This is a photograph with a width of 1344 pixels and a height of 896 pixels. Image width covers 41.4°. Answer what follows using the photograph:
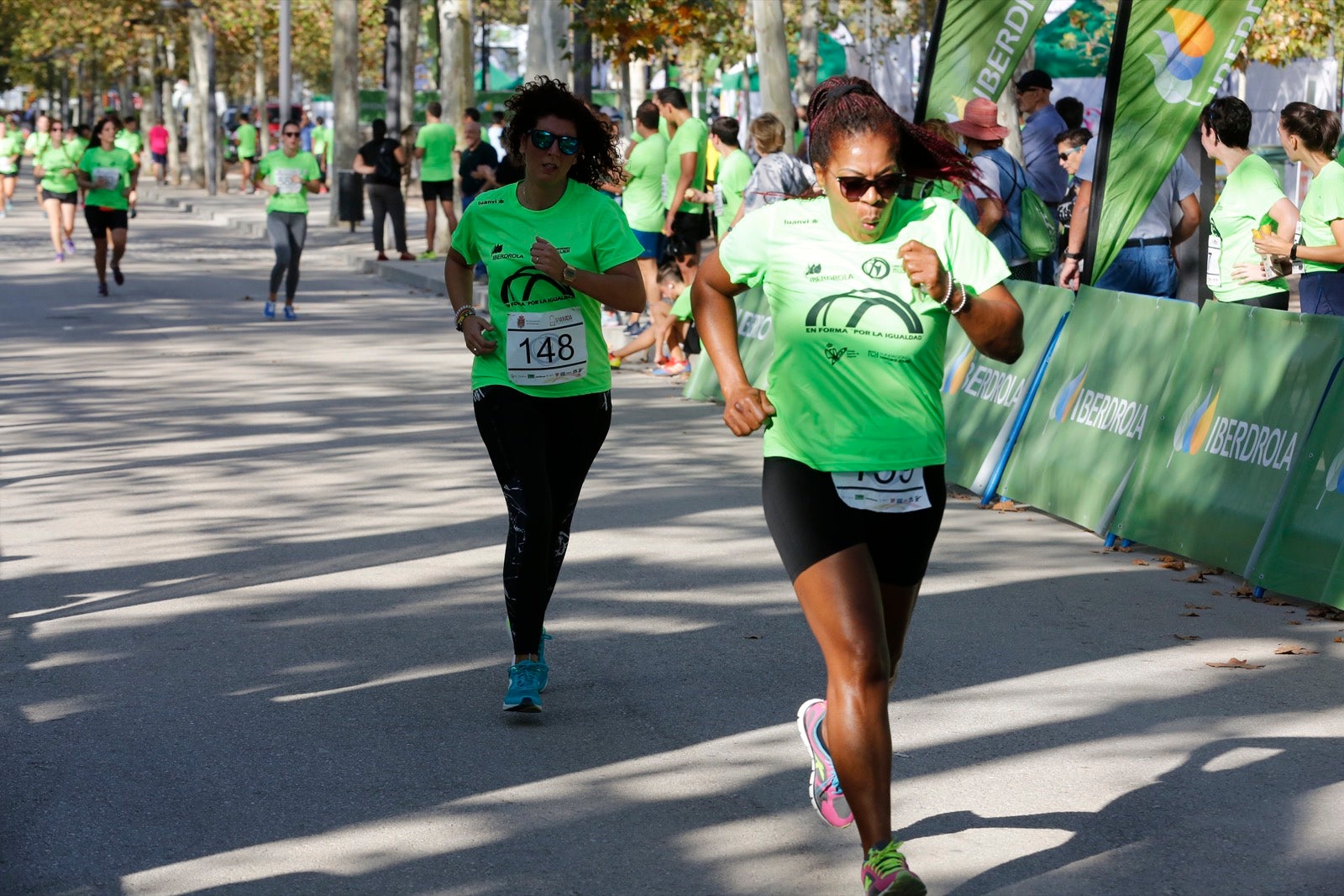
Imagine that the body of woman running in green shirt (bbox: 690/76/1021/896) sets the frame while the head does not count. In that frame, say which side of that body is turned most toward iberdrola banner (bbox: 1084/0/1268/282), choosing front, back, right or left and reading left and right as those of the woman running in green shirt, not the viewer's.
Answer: back

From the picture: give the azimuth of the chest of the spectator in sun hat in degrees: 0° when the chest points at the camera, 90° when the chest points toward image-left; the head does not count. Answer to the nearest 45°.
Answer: approximately 135°

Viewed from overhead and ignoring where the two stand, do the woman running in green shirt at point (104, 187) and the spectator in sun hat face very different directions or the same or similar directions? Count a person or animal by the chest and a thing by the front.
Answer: very different directions

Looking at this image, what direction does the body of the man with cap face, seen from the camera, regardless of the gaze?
to the viewer's left

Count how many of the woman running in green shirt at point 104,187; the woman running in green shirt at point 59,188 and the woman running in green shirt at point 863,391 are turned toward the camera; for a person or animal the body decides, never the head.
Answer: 3

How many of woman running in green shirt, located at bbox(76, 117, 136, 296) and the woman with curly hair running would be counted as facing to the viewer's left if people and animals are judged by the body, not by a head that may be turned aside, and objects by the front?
0

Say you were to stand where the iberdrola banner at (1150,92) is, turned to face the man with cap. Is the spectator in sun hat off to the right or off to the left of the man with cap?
left

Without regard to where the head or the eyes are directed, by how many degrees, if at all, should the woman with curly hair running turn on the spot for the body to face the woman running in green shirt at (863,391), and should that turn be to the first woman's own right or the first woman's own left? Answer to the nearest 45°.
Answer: approximately 45° to the first woman's own left

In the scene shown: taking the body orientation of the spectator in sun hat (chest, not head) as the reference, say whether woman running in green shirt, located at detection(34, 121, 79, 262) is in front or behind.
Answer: in front

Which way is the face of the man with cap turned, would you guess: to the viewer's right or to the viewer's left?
to the viewer's left
